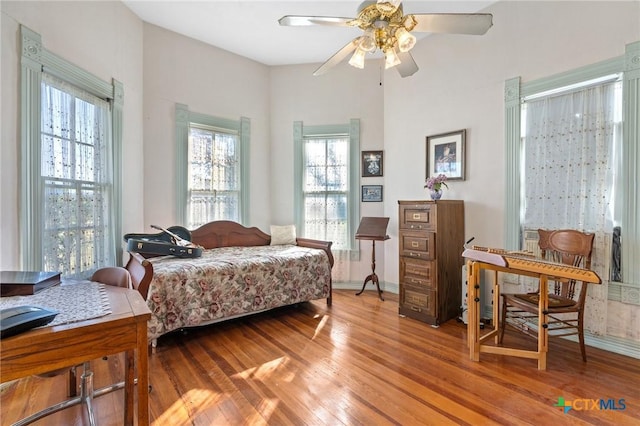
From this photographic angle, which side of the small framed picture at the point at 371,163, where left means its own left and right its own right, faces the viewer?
front

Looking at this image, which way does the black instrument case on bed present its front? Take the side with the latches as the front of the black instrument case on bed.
toward the camera

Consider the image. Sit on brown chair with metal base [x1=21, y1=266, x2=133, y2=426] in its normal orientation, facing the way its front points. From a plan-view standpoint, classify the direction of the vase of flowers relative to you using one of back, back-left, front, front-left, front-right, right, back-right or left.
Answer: back-left

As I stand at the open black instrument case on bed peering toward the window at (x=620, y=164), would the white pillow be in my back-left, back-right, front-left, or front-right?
front-left

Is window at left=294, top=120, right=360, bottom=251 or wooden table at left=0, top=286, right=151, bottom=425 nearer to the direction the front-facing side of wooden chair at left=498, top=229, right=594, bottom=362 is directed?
the wooden table

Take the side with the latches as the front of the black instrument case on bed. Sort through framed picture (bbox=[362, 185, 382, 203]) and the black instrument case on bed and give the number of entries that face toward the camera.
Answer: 2

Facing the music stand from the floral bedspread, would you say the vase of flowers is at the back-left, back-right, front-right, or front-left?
front-right

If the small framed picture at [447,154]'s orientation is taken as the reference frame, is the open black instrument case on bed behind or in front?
in front

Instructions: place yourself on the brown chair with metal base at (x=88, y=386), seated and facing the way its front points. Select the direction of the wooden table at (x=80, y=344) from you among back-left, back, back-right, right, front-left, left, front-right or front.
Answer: front-left

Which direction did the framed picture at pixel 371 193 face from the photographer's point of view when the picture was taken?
facing the viewer

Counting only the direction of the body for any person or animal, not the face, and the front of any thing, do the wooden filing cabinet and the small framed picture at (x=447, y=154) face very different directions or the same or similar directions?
same or similar directions

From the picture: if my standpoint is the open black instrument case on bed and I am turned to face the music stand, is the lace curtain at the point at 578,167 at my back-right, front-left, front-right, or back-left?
front-right

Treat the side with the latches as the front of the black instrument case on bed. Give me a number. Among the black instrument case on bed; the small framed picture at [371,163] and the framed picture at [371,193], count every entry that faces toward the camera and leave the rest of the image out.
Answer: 3

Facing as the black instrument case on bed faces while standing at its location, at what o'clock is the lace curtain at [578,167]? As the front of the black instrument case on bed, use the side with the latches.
The lace curtain is roughly at 10 o'clock from the black instrument case on bed.

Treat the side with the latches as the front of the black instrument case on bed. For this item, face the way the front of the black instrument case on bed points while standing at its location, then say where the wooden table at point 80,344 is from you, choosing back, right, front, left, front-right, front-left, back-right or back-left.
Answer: front

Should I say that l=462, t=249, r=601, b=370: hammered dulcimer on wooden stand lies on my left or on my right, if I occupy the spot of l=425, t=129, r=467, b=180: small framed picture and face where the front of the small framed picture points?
on my left
